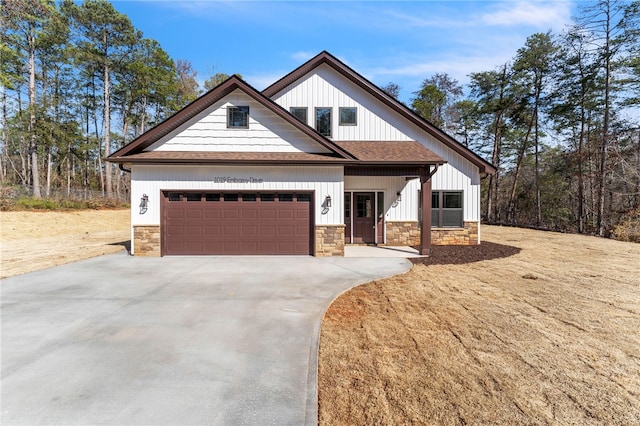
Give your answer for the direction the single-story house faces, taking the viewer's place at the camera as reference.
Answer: facing the viewer
